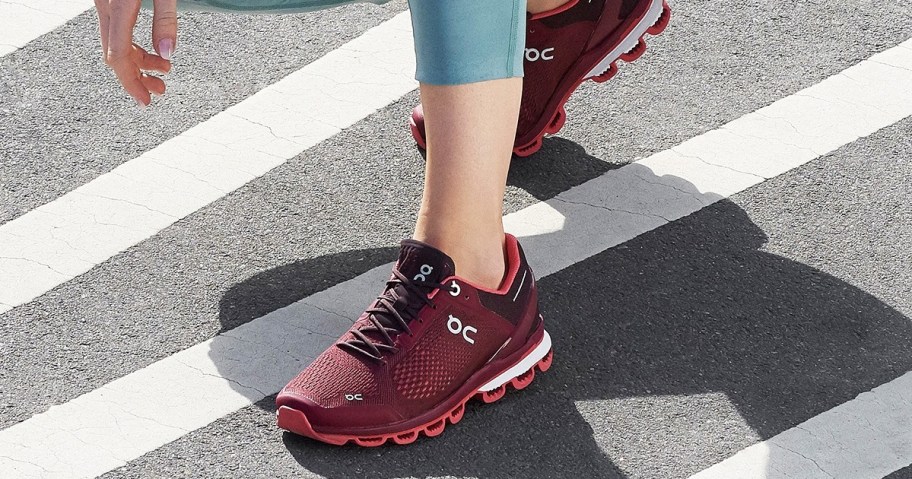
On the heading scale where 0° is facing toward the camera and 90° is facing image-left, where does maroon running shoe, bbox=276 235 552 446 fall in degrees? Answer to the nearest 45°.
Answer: approximately 45°

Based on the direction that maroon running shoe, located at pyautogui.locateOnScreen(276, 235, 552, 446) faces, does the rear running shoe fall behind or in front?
behind
